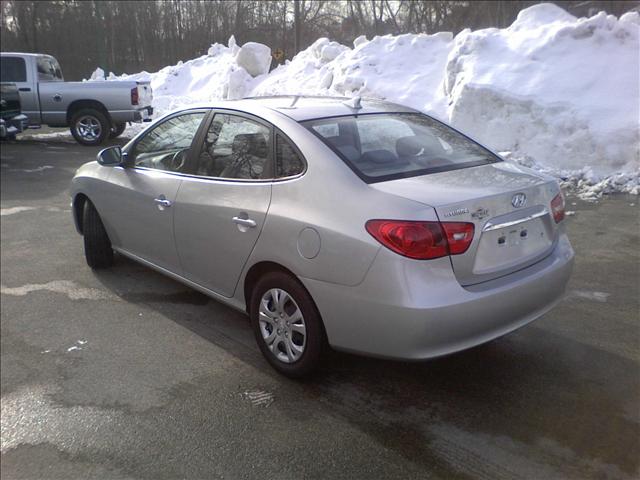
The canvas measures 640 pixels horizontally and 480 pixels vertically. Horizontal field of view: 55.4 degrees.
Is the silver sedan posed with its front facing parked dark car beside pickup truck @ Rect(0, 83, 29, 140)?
yes

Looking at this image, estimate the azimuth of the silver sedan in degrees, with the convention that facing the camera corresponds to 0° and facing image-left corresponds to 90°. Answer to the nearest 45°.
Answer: approximately 135°

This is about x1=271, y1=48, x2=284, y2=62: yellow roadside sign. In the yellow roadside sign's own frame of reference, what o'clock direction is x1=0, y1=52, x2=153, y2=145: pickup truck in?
The pickup truck is roughly at 1 o'clock from the yellow roadside sign.

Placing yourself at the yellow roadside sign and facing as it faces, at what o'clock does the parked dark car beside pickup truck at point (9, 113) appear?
The parked dark car beside pickup truck is roughly at 1 o'clock from the yellow roadside sign.

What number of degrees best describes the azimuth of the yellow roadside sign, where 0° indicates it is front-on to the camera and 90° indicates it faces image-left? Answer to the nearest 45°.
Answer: approximately 0°

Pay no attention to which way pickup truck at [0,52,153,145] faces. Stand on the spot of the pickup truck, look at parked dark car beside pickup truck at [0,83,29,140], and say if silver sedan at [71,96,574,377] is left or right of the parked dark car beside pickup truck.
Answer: left

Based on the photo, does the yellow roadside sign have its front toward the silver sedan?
yes

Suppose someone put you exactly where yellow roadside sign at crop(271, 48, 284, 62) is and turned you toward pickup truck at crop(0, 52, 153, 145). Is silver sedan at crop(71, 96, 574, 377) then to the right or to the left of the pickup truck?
left

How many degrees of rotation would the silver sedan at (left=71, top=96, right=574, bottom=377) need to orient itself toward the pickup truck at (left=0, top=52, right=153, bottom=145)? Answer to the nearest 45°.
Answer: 0° — it already faces it

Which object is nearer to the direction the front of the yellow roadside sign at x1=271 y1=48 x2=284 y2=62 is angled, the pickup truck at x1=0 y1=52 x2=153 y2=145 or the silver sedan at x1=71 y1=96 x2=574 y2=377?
the silver sedan

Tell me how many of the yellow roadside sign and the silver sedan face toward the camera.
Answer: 1
